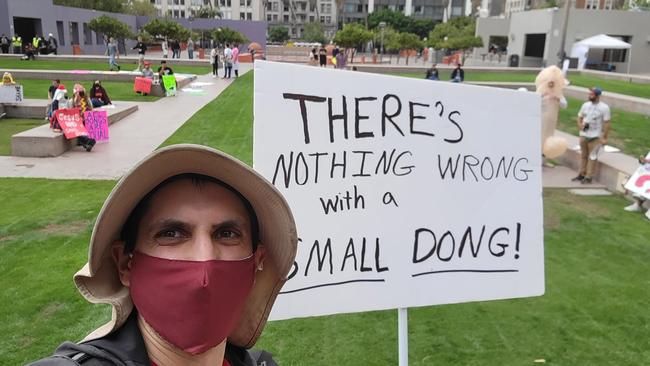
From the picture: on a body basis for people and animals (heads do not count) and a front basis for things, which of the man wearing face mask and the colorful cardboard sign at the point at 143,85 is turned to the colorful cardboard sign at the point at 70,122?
the colorful cardboard sign at the point at 143,85

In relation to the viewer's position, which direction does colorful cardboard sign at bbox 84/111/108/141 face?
facing the viewer

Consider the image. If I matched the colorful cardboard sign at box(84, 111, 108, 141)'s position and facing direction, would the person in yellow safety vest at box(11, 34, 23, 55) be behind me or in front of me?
behind

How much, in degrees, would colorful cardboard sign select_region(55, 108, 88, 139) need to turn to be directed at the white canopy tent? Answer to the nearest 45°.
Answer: approximately 135° to its left

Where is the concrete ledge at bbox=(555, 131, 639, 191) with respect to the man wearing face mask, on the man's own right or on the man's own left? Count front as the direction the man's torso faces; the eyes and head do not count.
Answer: on the man's own left

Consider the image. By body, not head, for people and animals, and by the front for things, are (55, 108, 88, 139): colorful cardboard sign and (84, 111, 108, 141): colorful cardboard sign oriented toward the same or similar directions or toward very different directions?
same or similar directions

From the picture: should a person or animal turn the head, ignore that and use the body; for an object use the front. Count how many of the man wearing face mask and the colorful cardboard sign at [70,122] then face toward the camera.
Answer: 2

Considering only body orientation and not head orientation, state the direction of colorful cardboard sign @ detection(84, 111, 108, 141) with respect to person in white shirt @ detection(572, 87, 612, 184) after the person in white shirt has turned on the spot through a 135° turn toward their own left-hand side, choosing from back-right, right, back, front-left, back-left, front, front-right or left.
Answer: back

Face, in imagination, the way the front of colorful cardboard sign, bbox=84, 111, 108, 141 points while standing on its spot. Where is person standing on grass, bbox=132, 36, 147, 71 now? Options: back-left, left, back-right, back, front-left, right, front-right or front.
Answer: back

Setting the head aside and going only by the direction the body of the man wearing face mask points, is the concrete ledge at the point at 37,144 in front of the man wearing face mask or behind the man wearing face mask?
behind

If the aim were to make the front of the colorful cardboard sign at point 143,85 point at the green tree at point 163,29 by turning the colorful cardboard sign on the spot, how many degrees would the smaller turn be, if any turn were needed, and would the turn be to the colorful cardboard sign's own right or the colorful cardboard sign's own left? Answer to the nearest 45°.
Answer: approximately 180°

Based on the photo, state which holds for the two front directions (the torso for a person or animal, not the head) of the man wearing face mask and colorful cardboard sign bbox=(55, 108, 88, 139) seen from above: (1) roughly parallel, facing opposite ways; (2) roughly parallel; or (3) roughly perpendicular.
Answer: roughly parallel

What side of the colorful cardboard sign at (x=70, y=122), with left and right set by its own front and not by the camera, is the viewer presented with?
front

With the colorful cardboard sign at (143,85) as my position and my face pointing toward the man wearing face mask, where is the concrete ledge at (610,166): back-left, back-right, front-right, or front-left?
front-left

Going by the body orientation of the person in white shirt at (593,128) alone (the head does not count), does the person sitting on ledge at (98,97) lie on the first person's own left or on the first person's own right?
on the first person's own right

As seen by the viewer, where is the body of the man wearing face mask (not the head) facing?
toward the camera

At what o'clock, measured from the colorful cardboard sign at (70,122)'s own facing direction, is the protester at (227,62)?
The protester is roughly at 7 o'clock from the colorful cardboard sign.

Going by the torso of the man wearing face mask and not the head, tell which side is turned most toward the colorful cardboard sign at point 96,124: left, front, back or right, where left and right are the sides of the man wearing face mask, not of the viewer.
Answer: back
